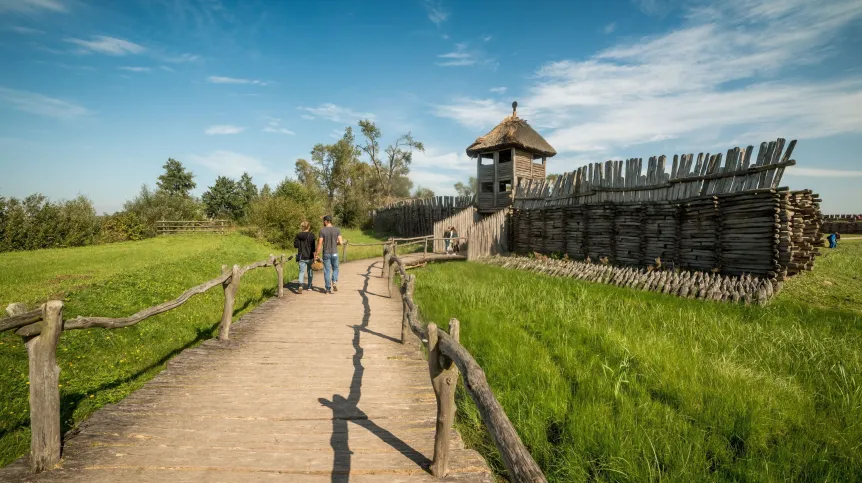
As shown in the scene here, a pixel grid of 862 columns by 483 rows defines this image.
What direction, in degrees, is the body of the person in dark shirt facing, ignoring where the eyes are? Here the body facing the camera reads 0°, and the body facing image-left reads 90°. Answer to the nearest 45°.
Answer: approximately 180°

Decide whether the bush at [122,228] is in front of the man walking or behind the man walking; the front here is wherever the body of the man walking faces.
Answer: in front

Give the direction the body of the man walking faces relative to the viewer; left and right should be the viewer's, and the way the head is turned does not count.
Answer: facing away from the viewer

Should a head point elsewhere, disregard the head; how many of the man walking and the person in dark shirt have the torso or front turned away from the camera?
2

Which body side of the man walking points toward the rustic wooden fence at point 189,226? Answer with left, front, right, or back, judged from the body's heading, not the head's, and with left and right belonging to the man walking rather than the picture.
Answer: front

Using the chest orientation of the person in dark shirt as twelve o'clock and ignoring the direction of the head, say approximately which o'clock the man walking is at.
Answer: The man walking is roughly at 4 o'clock from the person in dark shirt.

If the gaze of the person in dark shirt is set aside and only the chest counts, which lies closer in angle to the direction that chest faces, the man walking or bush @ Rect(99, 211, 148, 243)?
the bush

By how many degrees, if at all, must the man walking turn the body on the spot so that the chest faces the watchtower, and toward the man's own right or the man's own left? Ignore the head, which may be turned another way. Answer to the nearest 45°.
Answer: approximately 45° to the man's own right

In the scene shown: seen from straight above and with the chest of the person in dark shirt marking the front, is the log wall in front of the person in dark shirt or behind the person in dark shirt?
in front

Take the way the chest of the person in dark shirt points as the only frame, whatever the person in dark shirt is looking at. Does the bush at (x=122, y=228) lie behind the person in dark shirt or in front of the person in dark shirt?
in front
